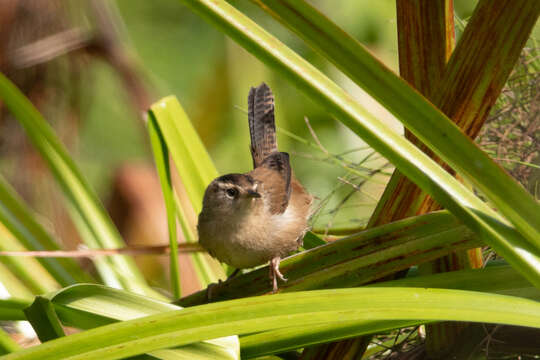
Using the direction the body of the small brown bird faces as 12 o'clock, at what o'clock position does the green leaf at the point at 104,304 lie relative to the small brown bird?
The green leaf is roughly at 1 o'clock from the small brown bird.

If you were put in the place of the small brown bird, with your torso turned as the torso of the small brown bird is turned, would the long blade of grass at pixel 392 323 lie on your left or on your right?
on your left

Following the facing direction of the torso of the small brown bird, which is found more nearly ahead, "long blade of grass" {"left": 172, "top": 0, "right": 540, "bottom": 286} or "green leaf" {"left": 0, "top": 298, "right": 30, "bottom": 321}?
the green leaf

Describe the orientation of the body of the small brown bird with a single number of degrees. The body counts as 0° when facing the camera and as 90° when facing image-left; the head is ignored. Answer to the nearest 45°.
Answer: approximately 45°

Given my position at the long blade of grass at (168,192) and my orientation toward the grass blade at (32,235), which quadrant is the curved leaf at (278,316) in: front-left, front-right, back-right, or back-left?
back-left

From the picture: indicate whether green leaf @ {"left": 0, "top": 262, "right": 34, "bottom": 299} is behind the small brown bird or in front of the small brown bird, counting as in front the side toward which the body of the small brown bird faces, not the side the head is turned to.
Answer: in front

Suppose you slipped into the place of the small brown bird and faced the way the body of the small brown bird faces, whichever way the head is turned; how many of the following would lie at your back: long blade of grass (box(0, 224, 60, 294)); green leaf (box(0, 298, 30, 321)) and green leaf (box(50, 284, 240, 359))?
0

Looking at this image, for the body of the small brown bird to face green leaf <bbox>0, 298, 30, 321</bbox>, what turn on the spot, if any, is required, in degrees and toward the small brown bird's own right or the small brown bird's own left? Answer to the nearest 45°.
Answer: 0° — it already faces it
